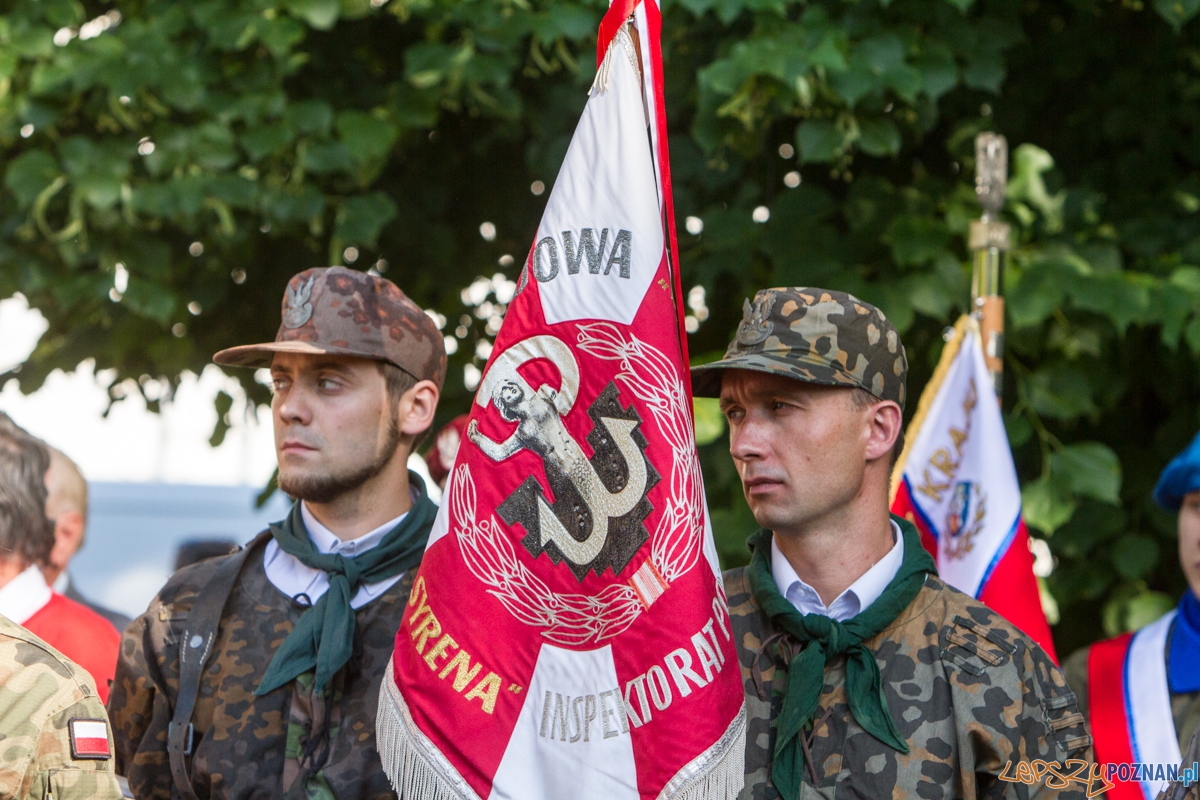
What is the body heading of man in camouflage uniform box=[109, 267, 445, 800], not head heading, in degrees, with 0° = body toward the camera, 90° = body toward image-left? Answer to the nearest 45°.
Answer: approximately 45°

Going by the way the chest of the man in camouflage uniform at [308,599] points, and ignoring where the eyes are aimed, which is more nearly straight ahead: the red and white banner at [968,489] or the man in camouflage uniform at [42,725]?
the man in camouflage uniform

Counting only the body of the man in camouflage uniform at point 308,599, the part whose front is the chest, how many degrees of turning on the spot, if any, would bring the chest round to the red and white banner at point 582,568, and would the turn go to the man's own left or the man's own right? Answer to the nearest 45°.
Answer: approximately 90° to the man's own left
